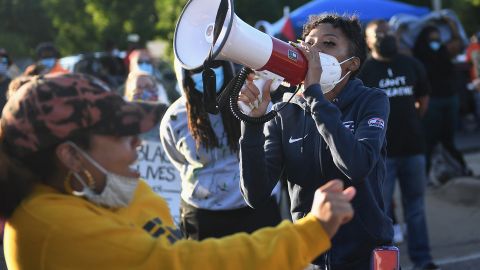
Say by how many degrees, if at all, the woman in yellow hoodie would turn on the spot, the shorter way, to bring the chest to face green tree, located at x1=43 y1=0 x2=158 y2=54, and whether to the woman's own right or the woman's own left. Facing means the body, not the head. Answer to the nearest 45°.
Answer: approximately 90° to the woman's own left

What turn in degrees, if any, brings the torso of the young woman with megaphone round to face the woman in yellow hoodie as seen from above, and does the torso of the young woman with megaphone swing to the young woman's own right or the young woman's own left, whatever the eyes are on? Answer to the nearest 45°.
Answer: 0° — they already face them

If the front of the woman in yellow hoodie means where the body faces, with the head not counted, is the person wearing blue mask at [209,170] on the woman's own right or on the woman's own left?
on the woman's own left

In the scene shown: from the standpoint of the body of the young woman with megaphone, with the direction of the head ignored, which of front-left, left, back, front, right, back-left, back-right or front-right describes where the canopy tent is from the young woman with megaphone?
back-right

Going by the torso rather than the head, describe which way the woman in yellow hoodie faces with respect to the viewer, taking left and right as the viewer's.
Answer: facing to the right of the viewer

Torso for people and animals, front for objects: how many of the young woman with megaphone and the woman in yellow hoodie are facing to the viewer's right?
1

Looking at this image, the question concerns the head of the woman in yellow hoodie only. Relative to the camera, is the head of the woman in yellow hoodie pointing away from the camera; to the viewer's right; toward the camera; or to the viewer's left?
to the viewer's right

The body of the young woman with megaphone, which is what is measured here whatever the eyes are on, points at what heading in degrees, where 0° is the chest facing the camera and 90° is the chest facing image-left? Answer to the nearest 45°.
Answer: approximately 45°

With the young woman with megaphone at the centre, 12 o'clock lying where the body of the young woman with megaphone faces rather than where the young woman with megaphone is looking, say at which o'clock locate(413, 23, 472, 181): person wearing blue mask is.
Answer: The person wearing blue mask is roughly at 5 o'clock from the young woman with megaphone.

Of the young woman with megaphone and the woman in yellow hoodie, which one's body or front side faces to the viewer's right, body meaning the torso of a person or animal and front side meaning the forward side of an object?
the woman in yellow hoodie

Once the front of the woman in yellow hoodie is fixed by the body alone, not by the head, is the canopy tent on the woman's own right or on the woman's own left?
on the woman's own left

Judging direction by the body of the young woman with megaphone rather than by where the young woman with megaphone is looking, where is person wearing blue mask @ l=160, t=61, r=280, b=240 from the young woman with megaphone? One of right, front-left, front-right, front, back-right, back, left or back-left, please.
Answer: right
